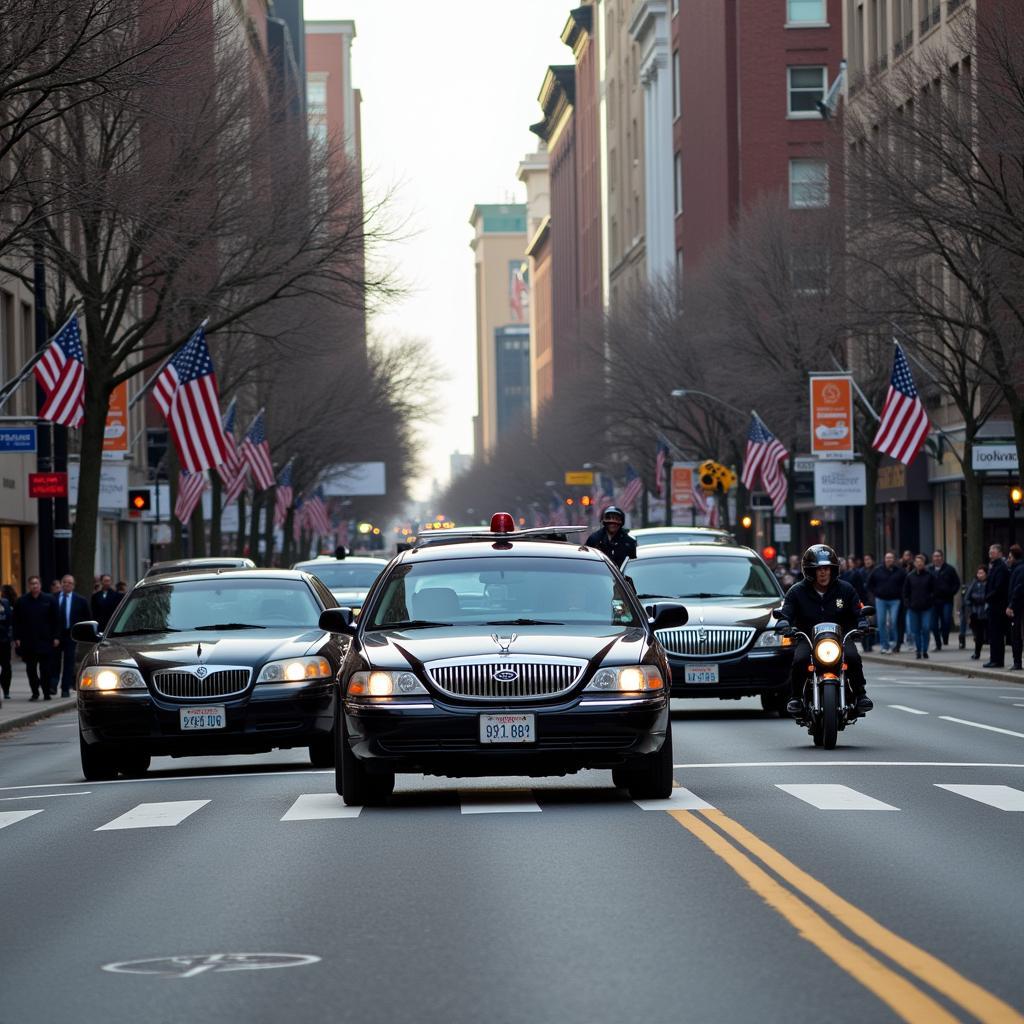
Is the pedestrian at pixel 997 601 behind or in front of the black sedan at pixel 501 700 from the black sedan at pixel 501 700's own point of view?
behind

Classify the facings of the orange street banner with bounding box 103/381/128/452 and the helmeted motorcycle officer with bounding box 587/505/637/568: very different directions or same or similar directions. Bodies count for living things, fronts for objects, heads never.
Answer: same or similar directions

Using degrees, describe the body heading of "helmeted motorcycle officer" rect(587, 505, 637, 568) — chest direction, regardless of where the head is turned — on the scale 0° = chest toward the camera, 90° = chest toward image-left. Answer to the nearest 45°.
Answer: approximately 0°

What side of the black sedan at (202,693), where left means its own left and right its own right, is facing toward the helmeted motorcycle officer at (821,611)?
left

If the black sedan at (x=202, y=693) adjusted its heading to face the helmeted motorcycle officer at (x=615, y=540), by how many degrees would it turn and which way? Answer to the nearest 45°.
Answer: approximately 135° to its left

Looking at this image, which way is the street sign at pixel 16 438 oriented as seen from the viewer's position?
toward the camera

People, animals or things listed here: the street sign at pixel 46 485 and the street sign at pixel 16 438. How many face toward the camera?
2

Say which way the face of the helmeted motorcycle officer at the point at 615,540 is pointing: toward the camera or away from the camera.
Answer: toward the camera

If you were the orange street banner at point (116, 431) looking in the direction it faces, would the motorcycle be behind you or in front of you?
in front

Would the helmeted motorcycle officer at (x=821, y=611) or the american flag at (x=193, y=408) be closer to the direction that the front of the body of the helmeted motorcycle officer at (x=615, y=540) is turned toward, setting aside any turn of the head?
the helmeted motorcycle officer

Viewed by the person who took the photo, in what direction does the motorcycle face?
facing the viewer

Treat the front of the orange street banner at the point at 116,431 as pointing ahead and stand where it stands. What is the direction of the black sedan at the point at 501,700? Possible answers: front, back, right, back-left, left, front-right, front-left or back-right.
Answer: front

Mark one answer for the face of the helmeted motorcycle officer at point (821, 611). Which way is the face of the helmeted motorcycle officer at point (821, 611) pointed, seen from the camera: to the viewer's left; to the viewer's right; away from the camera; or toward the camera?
toward the camera

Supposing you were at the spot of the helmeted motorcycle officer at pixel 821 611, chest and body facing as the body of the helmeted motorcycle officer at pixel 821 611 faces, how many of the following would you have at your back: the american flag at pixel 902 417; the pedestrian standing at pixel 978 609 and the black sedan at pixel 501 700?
2
